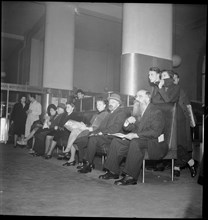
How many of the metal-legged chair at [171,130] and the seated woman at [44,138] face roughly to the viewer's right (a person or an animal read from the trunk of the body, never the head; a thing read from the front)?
0

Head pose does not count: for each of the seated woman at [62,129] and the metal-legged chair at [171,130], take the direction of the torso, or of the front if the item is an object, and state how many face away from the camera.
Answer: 0

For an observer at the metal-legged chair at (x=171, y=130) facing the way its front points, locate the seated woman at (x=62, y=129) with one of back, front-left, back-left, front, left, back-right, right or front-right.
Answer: front-right

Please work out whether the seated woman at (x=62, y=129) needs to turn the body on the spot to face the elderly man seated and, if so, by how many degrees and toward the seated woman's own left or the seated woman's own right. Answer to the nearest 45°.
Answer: approximately 45° to the seated woman's own left

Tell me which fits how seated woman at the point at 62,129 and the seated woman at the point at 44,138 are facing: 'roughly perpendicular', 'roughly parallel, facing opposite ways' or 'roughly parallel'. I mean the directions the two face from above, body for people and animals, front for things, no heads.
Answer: roughly parallel

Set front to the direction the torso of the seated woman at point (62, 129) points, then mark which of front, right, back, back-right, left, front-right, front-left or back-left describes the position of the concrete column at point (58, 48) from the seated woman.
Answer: back-right

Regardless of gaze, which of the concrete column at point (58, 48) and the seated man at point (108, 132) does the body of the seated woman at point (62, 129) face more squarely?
the seated man

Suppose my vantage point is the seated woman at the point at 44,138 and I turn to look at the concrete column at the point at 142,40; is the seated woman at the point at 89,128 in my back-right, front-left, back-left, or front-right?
front-right

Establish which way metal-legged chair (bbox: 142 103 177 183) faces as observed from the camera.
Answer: facing to the left of the viewer

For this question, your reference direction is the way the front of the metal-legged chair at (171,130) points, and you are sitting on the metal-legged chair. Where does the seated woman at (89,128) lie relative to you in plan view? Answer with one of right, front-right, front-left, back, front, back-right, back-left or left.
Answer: front-right

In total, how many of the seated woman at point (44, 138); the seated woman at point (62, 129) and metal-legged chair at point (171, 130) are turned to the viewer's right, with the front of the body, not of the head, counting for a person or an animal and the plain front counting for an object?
0

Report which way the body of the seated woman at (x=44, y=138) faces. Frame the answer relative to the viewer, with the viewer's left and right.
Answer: facing the viewer and to the left of the viewer

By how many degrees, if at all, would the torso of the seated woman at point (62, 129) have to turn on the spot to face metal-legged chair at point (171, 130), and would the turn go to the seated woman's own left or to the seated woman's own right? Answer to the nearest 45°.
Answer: approximately 90° to the seated woman's own left
